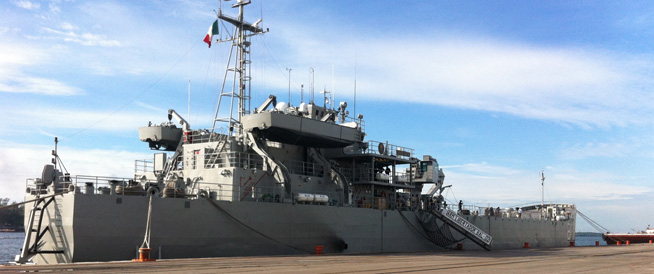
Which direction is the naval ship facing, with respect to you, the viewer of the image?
facing away from the viewer and to the right of the viewer
